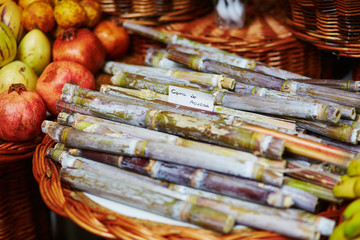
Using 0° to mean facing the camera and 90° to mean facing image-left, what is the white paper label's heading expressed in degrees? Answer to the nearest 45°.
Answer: approximately 0°

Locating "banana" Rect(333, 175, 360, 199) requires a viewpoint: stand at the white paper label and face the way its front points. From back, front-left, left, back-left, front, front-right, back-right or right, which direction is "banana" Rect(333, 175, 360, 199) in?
front-left

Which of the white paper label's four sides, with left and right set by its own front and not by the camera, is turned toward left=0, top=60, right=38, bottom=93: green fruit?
right
